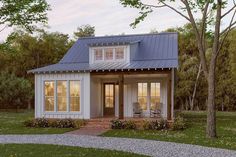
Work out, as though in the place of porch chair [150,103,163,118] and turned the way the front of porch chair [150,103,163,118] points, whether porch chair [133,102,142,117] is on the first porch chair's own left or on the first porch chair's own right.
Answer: on the first porch chair's own right

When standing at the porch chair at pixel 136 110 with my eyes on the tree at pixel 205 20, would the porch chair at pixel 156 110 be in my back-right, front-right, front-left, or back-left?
front-left

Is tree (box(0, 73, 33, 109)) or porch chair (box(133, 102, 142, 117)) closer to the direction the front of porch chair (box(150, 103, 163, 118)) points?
the porch chair

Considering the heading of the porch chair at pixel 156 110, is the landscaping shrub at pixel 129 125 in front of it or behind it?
in front

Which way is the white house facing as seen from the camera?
toward the camera

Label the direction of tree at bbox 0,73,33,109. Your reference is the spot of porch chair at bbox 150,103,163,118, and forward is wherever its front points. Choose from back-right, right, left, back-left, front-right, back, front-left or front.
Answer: right

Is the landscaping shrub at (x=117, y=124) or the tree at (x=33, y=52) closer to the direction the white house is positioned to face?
the landscaping shrub

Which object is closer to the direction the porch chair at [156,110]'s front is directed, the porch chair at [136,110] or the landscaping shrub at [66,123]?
the landscaping shrub

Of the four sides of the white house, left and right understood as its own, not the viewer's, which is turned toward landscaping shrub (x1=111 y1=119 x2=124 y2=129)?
front

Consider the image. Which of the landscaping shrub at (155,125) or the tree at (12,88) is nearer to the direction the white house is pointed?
the landscaping shrub

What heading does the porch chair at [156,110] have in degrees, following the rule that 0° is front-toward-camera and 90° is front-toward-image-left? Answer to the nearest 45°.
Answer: approximately 45°

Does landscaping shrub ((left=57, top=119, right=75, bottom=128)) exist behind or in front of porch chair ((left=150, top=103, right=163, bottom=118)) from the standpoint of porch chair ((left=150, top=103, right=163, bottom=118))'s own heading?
in front

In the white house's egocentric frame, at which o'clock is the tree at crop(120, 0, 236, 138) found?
The tree is roughly at 11 o'clock from the white house.
